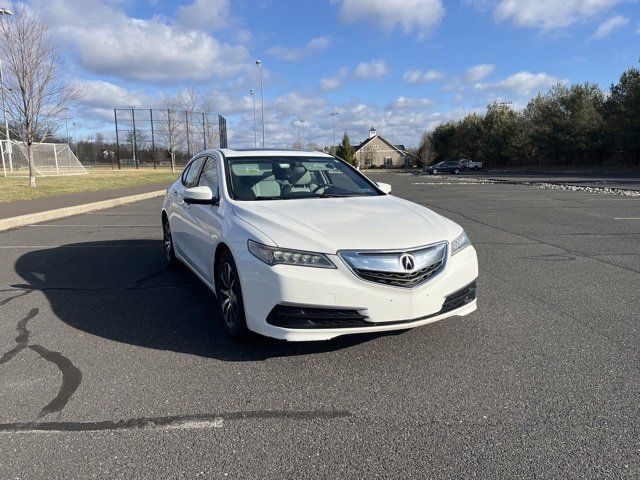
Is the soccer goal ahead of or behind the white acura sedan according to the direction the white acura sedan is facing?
behind

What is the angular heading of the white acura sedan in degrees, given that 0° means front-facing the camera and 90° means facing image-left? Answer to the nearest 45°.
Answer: approximately 315°

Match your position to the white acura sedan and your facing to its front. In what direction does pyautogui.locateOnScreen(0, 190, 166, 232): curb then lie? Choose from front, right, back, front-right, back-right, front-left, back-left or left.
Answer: back
